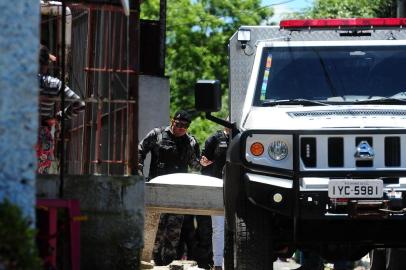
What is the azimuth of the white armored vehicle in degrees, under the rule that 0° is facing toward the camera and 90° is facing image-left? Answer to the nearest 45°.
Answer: approximately 0°

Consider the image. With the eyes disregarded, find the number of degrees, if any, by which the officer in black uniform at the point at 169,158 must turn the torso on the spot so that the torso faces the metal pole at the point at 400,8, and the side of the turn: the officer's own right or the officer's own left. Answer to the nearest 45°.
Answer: approximately 135° to the officer's own left

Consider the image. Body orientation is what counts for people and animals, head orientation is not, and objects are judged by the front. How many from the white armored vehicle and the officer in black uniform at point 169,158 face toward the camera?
2

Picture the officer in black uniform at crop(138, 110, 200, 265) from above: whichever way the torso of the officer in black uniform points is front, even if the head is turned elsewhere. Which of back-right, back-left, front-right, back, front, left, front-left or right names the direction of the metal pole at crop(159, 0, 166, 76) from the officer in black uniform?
back

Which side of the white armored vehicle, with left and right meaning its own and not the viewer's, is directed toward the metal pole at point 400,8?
back

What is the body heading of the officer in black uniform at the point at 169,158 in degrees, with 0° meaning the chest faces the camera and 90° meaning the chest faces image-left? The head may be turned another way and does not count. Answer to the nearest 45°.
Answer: approximately 0°

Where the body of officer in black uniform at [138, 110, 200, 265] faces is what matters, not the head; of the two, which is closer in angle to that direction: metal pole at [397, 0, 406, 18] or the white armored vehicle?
the white armored vehicle

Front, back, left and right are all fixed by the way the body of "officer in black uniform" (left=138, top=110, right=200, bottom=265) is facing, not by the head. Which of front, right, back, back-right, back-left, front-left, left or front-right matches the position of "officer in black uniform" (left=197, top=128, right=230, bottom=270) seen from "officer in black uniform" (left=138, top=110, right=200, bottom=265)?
left

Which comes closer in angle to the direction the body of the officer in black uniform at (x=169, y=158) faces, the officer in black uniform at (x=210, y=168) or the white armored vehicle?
the white armored vehicle
